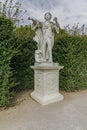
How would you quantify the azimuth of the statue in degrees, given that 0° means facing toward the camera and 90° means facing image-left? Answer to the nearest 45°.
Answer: approximately 0°

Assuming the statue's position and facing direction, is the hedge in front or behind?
behind
